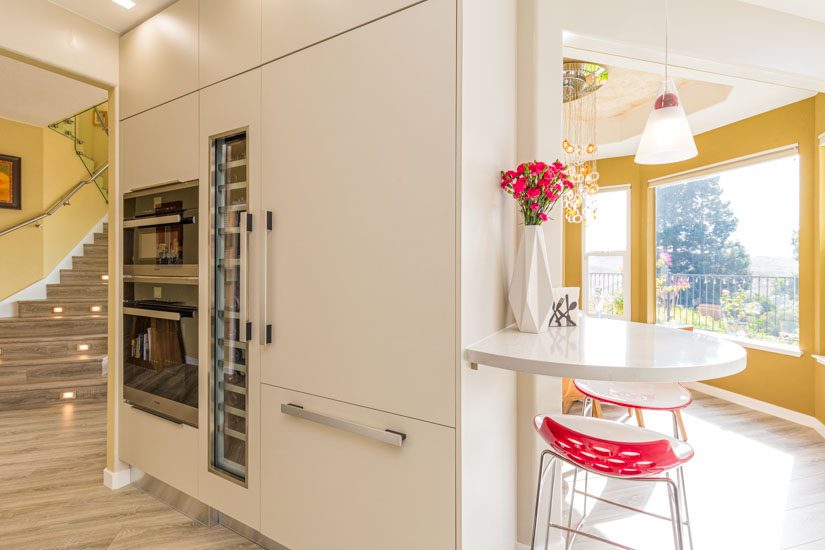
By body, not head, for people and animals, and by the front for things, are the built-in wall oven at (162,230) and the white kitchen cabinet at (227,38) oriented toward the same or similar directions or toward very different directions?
same or similar directions

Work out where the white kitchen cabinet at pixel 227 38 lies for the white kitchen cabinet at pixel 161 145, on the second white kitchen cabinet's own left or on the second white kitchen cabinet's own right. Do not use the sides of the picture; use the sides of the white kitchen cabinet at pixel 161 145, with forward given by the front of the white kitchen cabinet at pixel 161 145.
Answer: on the second white kitchen cabinet's own left

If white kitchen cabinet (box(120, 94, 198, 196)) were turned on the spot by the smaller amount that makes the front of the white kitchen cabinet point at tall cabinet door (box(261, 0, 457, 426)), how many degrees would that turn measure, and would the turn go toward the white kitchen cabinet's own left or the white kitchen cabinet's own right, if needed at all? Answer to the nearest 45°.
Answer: approximately 90° to the white kitchen cabinet's own left

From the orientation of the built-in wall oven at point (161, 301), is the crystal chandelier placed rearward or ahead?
rearward

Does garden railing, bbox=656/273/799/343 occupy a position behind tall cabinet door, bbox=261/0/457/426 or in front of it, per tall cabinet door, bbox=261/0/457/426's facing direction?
behind

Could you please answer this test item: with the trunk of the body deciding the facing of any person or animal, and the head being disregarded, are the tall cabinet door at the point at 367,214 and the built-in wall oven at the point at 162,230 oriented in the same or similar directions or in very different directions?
same or similar directions

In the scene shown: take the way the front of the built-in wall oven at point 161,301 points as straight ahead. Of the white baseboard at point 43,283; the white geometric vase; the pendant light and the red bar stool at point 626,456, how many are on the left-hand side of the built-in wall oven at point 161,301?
3

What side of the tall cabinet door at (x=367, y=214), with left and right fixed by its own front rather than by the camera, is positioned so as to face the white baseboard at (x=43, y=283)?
right

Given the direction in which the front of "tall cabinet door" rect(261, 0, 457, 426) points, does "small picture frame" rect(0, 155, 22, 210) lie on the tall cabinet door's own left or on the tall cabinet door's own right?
on the tall cabinet door's own right

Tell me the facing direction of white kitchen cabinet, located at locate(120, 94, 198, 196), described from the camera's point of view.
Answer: facing the viewer and to the left of the viewer

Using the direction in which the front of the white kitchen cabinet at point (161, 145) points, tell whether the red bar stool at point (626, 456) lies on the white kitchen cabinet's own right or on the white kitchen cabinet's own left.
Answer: on the white kitchen cabinet's own left

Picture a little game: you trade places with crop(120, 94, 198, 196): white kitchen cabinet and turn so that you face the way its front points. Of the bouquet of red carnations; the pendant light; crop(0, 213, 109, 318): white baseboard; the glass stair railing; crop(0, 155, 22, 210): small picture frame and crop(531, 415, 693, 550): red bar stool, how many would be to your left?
3

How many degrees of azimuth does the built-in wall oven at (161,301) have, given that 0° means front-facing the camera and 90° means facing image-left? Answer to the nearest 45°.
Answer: approximately 45°
